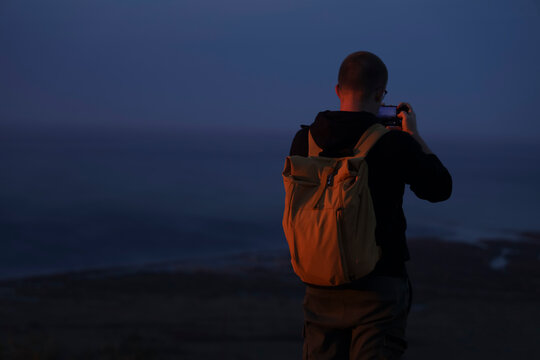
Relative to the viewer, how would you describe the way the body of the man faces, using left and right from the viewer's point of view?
facing away from the viewer and to the right of the viewer
